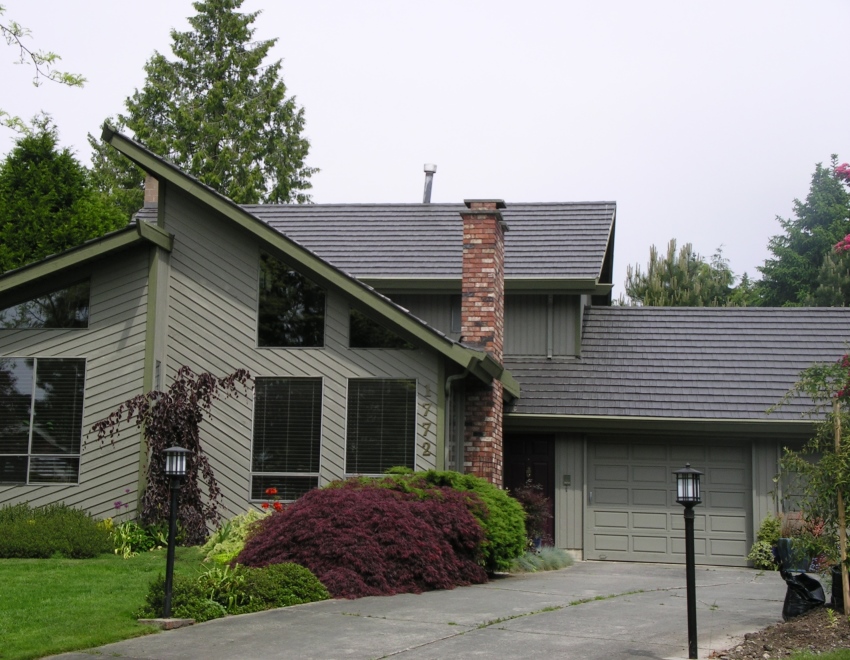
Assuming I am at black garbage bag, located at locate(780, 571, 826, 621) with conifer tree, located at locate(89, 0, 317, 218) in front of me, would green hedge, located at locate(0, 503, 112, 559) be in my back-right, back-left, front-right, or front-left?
front-left

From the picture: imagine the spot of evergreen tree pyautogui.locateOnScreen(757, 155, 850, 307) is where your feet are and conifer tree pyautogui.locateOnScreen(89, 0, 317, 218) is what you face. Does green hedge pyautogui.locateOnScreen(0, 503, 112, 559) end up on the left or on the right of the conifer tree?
left

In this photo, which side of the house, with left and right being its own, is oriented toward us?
front

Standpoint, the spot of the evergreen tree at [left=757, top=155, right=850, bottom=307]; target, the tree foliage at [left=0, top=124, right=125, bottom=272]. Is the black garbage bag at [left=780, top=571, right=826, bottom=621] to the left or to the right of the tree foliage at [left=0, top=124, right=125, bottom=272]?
left

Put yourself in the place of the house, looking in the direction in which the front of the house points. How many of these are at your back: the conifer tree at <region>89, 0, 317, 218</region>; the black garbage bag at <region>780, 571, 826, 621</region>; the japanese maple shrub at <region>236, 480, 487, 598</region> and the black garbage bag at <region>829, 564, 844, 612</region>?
1

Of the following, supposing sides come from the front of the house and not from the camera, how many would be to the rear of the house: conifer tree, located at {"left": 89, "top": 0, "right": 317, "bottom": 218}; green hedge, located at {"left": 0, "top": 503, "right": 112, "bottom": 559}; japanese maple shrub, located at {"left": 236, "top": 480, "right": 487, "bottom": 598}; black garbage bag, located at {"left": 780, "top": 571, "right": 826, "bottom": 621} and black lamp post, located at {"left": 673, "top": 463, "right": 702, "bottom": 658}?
1

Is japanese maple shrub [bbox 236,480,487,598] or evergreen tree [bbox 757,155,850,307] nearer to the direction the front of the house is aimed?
the japanese maple shrub

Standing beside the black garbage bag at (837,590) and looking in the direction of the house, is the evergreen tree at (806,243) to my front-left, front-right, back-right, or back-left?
front-right

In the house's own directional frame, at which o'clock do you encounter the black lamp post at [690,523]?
The black lamp post is roughly at 11 o'clock from the house.

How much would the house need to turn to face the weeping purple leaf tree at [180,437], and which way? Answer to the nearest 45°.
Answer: approximately 45° to its right

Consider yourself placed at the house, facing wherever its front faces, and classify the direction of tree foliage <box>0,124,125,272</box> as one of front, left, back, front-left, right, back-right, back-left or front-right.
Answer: back-right

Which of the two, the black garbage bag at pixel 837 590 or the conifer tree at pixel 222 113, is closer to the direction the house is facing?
the black garbage bag

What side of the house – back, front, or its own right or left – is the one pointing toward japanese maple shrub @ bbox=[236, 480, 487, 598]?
front

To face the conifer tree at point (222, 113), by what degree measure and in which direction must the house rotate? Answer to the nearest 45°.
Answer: approximately 180°

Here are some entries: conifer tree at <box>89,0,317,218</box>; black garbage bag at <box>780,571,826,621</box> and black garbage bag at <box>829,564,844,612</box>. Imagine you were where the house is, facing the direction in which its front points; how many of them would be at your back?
1

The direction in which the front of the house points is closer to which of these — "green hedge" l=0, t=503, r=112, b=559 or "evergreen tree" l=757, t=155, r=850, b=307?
the green hedge

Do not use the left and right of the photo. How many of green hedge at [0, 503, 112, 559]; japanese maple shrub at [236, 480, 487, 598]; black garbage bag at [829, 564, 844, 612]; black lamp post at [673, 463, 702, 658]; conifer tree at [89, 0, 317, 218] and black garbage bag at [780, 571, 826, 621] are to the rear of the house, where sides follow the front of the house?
1
